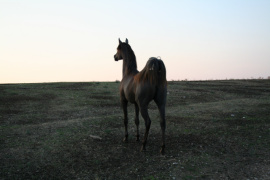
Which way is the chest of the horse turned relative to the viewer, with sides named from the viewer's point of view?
facing away from the viewer and to the left of the viewer
